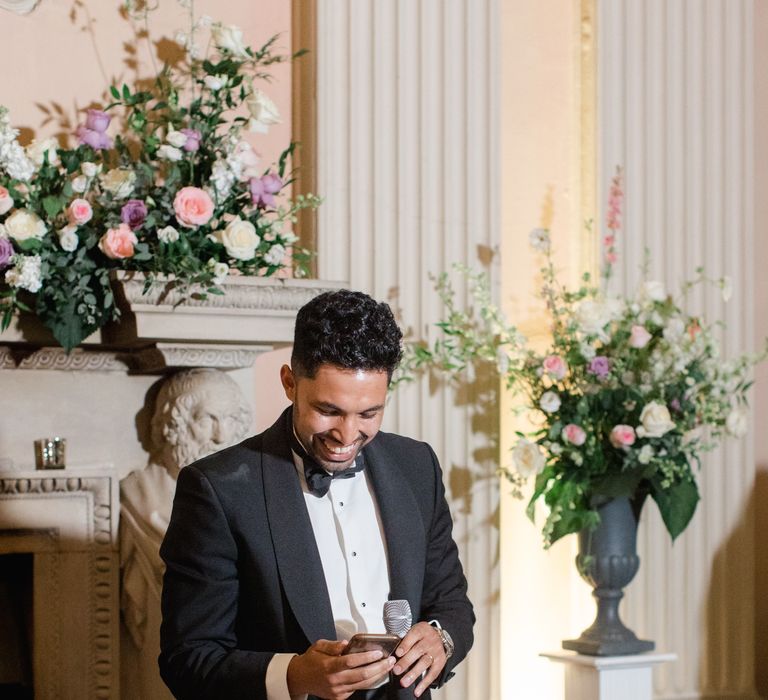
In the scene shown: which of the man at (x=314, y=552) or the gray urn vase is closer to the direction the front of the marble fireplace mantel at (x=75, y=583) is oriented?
the man

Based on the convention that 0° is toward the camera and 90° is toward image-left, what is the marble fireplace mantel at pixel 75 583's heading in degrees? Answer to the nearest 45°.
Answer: approximately 0°

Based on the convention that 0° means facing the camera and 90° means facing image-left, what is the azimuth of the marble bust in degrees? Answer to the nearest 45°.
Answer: approximately 315°

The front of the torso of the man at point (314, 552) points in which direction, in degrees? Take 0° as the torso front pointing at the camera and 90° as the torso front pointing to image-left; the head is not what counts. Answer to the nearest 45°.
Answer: approximately 315°

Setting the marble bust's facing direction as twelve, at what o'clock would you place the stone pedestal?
The stone pedestal is roughly at 10 o'clock from the marble bust.
